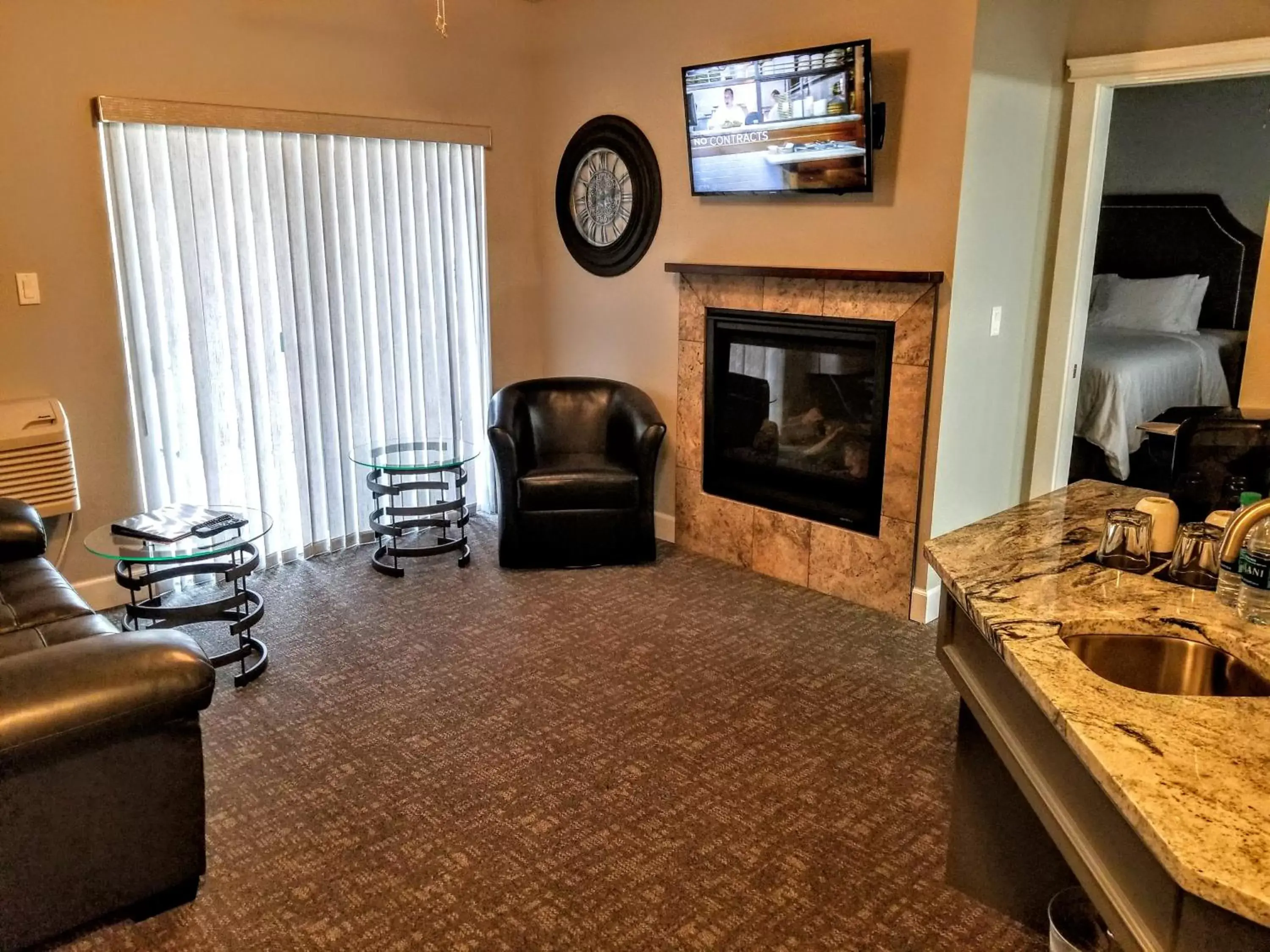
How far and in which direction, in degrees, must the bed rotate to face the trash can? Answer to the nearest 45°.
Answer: approximately 45° to its left

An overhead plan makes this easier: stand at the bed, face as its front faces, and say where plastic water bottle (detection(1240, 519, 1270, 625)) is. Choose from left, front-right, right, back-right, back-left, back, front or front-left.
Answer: front-left

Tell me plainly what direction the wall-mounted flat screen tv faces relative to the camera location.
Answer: facing the viewer and to the left of the viewer

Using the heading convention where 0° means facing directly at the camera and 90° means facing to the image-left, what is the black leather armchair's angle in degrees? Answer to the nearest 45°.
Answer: approximately 0°

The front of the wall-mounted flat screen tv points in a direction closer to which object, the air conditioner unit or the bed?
the air conditioner unit
